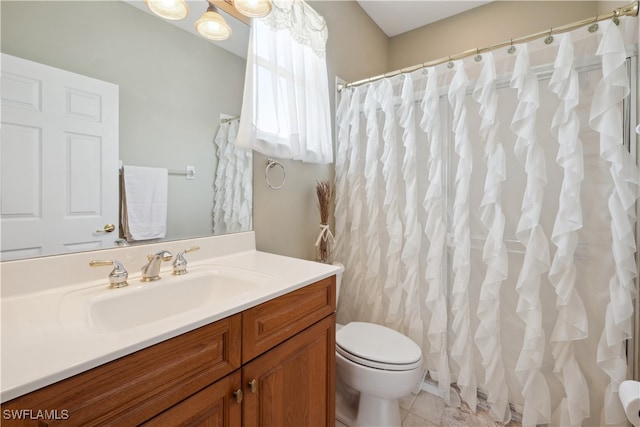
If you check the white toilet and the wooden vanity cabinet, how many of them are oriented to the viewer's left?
0

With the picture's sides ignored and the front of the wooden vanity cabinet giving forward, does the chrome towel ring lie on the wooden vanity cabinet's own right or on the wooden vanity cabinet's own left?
on the wooden vanity cabinet's own left

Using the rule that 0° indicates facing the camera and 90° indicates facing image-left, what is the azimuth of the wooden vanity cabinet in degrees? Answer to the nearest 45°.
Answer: approximately 315°

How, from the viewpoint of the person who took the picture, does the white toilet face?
facing the viewer and to the right of the viewer

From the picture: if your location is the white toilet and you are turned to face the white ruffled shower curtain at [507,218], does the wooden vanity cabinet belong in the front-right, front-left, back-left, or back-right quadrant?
back-right

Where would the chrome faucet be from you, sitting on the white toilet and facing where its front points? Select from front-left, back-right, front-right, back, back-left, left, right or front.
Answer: right
